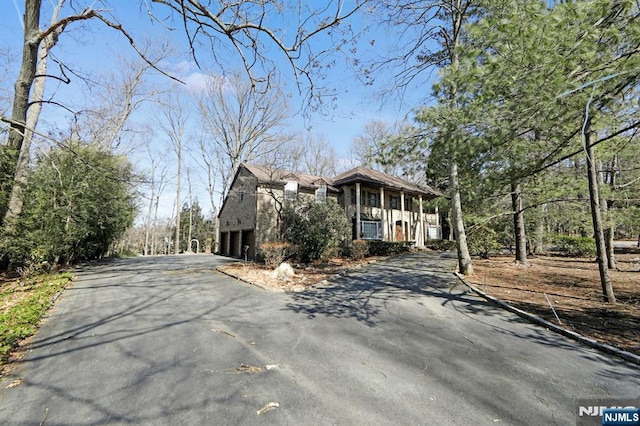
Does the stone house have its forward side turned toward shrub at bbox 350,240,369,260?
yes

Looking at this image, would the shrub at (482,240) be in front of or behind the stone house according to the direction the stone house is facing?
in front

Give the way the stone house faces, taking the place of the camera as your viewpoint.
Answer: facing the viewer and to the right of the viewer

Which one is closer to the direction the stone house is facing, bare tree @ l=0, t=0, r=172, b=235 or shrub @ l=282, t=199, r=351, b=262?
the shrub

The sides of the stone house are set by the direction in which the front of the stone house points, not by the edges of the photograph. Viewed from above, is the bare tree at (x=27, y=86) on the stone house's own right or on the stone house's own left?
on the stone house's own right

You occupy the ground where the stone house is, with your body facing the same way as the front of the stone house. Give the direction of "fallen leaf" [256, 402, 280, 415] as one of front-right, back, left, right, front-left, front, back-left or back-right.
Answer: front-right

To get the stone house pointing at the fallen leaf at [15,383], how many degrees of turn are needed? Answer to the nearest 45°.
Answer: approximately 45° to its right

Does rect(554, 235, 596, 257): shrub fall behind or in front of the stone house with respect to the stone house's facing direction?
in front

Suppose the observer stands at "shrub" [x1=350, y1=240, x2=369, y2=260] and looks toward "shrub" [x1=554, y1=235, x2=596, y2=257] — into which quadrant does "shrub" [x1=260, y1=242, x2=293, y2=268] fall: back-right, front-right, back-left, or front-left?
back-right

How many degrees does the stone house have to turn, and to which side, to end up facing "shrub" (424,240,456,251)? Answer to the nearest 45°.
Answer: approximately 45° to its left
